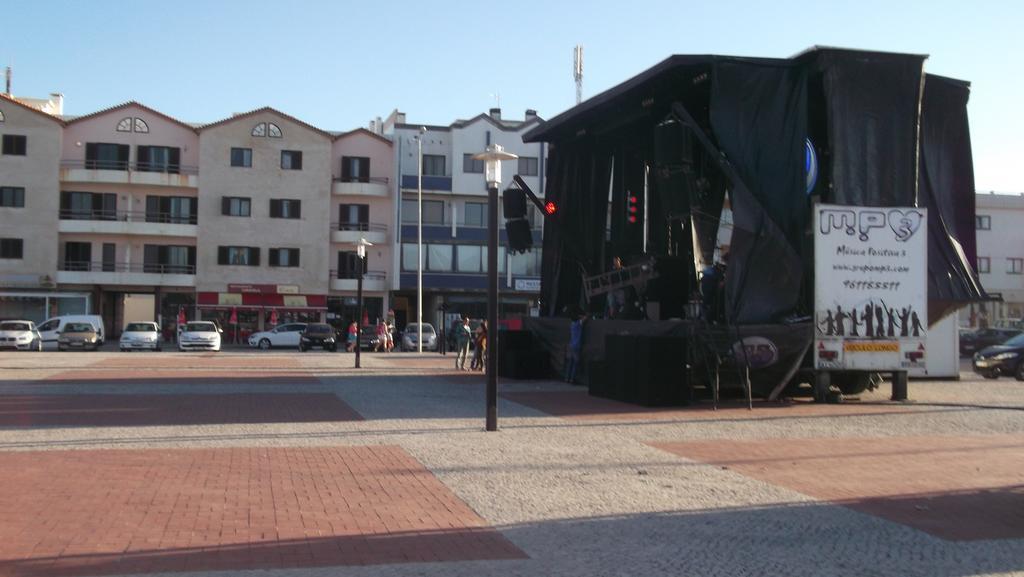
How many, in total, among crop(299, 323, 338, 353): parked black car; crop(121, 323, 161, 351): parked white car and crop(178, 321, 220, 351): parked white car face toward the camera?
3

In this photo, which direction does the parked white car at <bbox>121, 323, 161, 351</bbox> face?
toward the camera

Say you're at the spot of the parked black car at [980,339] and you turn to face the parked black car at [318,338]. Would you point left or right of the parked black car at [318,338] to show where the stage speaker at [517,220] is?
left

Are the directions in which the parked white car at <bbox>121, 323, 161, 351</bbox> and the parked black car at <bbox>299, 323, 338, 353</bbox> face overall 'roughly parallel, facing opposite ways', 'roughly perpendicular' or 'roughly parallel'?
roughly parallel

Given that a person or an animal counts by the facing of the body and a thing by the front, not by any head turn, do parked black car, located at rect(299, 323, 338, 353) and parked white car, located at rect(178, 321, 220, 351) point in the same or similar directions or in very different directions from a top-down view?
same or similar directions

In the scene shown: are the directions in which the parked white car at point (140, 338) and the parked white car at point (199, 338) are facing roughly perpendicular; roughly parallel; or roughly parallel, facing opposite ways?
roughly parallel

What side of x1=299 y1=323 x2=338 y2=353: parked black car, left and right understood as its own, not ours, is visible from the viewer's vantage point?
front

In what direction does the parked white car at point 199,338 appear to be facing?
toward the camera

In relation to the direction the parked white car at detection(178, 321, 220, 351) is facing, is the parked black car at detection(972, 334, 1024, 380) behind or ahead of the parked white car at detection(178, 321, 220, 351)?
ahead

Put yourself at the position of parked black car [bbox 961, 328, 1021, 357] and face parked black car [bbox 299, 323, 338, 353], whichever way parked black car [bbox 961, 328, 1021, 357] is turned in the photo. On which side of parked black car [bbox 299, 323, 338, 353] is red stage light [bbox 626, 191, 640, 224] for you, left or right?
left

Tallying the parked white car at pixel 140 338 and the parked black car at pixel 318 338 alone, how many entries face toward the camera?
2

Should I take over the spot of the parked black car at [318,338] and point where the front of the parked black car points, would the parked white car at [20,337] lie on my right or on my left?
on my right
